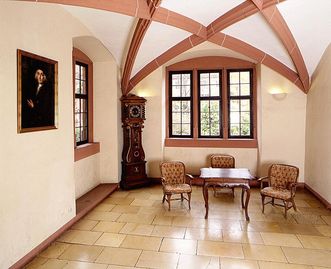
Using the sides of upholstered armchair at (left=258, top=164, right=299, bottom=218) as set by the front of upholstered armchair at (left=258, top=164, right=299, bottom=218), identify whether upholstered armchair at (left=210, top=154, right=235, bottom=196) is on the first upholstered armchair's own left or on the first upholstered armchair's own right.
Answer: on the first upholstered armchair's own right

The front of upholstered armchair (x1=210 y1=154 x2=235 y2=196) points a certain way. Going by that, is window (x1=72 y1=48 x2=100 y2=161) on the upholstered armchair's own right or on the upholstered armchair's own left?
on the upholstered armchair's own right

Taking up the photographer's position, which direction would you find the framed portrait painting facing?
facing the viewer and to the right of the viewer

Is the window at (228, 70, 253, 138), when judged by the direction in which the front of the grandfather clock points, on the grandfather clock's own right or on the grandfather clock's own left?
on the grandfather clock's own left

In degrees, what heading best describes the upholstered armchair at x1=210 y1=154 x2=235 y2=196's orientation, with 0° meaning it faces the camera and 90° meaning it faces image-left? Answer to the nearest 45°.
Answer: approximately 0°

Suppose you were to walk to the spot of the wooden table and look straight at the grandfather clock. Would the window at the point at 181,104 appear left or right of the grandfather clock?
right

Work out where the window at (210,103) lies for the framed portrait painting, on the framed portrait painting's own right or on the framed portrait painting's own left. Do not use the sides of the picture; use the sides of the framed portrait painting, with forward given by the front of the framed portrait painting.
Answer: on the framed portrait painting's own left

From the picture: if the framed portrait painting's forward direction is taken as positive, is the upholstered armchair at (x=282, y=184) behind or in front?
in front

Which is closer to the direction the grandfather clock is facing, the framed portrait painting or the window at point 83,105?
the framed portrait painting
